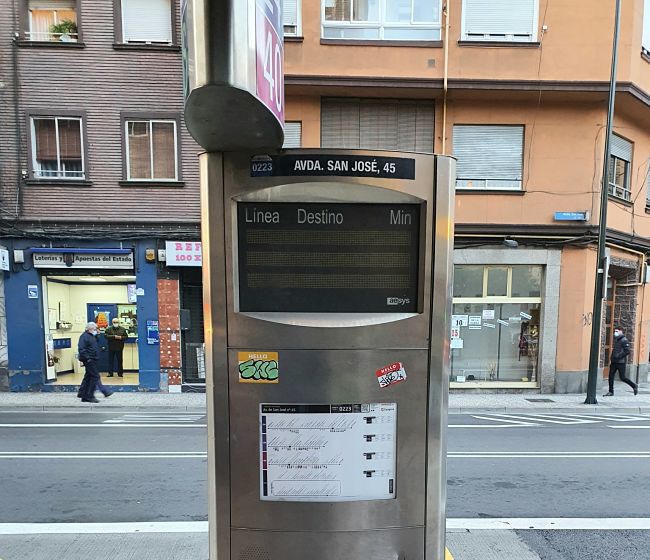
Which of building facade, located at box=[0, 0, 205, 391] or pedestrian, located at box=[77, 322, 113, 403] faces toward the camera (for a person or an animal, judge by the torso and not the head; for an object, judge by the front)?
the building facade

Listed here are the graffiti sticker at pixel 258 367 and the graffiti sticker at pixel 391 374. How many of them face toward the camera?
2

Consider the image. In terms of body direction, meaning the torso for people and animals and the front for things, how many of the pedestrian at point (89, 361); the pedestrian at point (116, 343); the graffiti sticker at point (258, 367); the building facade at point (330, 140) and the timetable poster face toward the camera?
4

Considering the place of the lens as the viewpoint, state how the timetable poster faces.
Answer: facing the viewer

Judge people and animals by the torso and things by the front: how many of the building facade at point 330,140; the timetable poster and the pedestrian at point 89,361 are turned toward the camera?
2

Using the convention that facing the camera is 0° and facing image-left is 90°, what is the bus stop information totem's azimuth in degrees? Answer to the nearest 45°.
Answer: approximately 0°

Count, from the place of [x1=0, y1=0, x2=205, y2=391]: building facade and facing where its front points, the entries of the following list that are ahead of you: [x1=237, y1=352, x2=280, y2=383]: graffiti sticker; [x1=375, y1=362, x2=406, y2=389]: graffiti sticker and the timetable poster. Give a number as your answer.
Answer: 3

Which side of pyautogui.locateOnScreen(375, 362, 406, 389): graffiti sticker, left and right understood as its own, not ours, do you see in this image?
front

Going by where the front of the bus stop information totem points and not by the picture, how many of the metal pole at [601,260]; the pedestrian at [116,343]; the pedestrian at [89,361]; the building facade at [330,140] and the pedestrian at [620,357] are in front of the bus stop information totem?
0

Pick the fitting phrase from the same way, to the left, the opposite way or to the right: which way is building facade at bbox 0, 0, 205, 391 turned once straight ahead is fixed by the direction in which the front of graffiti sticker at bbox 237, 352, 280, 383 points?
the same way

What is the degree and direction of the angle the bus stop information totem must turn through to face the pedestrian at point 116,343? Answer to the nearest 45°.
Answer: approximately 135° to its right

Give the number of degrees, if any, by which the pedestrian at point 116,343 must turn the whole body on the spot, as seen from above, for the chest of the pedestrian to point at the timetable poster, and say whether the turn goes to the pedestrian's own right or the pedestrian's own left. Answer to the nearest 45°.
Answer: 0° — they already face it

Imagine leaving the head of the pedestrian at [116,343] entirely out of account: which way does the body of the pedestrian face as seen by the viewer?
toward the camera

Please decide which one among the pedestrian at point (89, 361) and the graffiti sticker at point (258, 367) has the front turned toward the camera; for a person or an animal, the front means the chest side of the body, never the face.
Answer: the graffiti sticker

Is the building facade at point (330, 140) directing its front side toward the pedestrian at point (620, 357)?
no

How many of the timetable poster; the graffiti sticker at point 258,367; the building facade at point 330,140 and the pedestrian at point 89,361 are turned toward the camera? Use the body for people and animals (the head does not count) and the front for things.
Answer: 3

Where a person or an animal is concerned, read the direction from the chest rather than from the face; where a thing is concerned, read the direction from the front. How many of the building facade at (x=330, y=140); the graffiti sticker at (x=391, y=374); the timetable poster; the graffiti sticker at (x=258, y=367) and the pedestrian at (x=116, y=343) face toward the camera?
5
